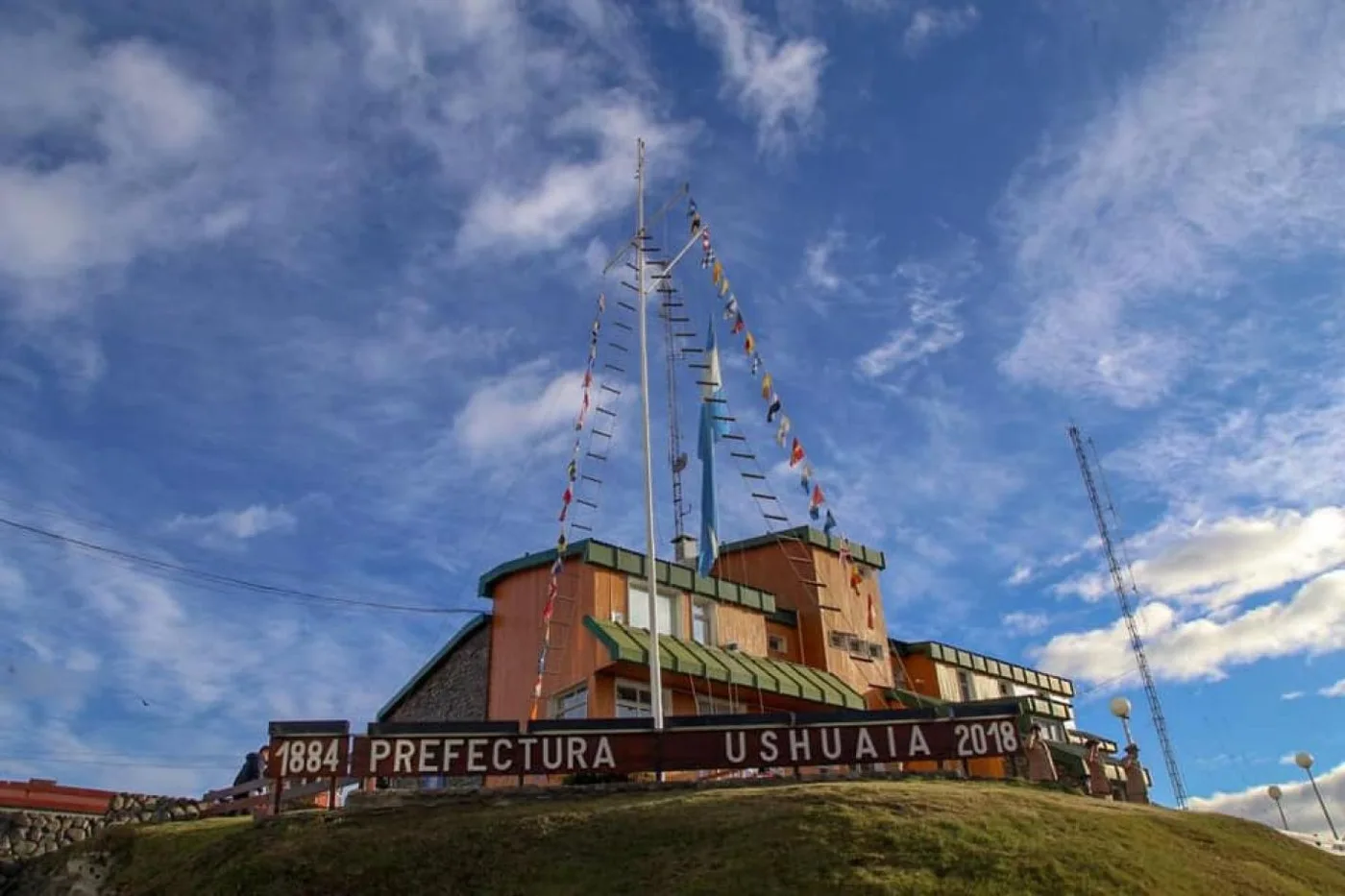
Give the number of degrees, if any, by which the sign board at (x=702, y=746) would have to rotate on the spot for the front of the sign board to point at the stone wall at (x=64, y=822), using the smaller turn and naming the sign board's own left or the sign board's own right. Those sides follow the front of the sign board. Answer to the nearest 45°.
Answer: approximately 90° to the sign board's own right

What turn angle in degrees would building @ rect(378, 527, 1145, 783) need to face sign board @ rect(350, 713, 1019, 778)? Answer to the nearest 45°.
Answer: approximately 45° to its right

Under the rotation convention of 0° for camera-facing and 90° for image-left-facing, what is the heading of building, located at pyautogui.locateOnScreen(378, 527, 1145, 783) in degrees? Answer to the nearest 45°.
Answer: approximately 315°

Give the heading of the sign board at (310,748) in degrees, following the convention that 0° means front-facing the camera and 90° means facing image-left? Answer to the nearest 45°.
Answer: approximately 0°

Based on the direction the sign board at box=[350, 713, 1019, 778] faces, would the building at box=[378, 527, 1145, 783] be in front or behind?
behind

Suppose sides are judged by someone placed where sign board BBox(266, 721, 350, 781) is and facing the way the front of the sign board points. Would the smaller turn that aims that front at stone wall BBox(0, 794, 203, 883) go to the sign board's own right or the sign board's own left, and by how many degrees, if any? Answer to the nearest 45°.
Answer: approximately 135° to the sign board's own right

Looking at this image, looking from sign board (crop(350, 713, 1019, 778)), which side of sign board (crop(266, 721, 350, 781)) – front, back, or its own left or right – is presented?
left
